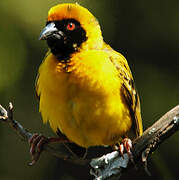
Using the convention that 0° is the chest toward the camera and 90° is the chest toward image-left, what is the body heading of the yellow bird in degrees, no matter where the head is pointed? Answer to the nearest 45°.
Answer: approximately 45°
